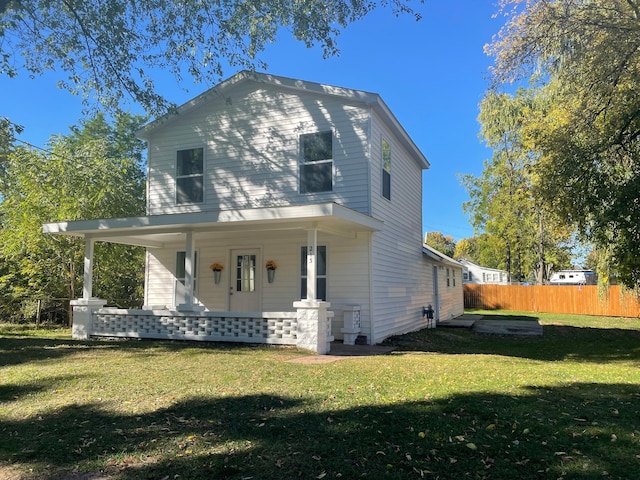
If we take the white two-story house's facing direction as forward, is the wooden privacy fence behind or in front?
behind

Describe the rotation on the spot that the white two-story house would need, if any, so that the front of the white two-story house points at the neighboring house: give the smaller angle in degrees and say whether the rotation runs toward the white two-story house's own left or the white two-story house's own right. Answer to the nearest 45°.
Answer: approximately 180°

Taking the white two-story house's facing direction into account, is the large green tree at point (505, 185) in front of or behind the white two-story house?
behind

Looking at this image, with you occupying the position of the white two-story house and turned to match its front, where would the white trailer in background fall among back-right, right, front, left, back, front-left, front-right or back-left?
back

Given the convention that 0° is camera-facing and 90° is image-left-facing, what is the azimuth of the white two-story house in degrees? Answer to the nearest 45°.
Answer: approximately 45°

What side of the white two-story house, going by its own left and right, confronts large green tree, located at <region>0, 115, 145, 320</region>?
right

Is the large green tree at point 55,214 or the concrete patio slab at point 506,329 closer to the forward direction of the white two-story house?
the large green tree

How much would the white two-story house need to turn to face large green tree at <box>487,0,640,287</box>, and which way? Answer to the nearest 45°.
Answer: approximately 135° to its left
